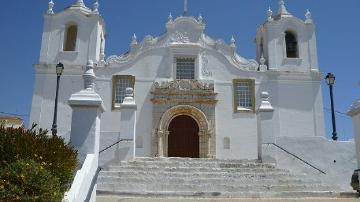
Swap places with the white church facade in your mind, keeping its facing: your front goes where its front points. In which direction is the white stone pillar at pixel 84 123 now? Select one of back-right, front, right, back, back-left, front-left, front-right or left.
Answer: front

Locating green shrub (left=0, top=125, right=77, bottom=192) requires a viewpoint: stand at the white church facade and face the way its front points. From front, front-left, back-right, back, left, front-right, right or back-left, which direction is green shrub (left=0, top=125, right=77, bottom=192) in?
front

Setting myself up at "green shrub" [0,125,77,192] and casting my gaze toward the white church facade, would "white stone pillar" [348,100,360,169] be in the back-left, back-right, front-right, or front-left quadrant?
front-right

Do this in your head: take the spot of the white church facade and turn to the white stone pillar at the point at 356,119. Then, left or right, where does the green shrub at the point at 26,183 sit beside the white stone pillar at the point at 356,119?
right

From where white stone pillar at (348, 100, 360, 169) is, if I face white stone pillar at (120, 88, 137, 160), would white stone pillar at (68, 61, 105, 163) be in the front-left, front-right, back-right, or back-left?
front-left

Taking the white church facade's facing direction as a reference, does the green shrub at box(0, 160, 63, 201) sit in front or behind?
in front

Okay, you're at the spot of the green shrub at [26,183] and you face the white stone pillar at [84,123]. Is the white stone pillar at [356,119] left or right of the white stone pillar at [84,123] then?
right

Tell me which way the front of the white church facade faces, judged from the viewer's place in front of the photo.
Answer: facing the viewer

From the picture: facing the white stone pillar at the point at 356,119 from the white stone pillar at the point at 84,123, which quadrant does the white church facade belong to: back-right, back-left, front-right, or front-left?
front-left

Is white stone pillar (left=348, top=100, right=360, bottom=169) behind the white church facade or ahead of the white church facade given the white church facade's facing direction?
ahead
